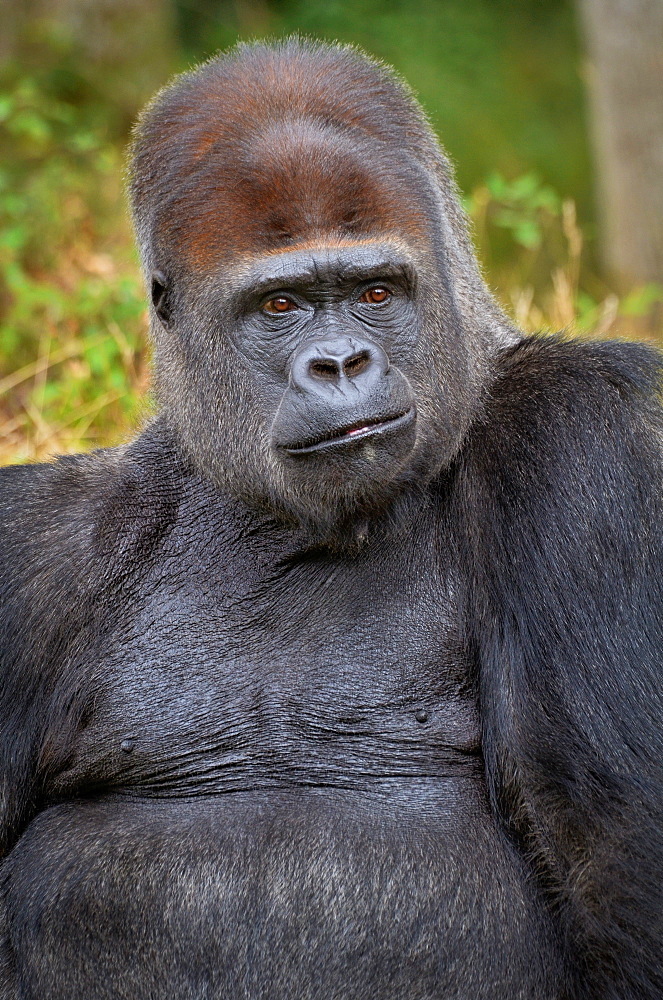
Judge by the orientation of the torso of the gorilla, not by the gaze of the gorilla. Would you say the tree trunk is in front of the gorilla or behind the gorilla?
behind

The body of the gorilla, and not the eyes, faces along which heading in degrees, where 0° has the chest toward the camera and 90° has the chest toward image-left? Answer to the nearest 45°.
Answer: approximately 0°
